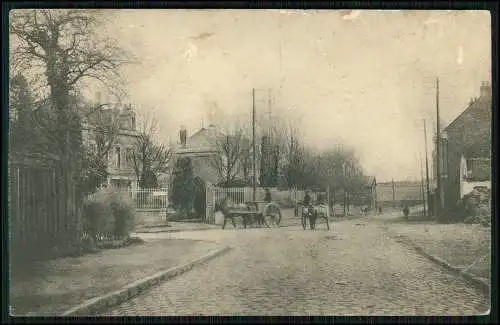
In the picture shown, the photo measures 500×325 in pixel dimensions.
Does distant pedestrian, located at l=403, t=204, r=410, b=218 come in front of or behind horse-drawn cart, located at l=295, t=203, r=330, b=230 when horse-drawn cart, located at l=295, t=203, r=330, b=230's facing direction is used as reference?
behind

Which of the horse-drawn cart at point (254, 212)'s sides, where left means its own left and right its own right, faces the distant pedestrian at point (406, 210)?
back

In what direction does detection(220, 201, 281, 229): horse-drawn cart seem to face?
to the viewer's left

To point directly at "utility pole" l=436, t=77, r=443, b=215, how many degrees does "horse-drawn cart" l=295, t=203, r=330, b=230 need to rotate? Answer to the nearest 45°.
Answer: approximately 180°

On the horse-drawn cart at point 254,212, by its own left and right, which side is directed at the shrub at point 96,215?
front
